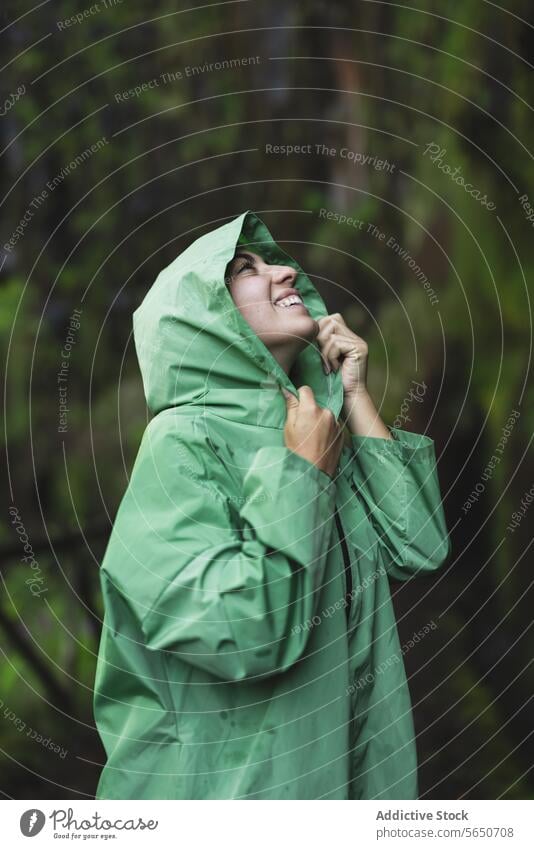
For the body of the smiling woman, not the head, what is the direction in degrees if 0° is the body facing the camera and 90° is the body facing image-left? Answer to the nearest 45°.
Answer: approximately 315°
